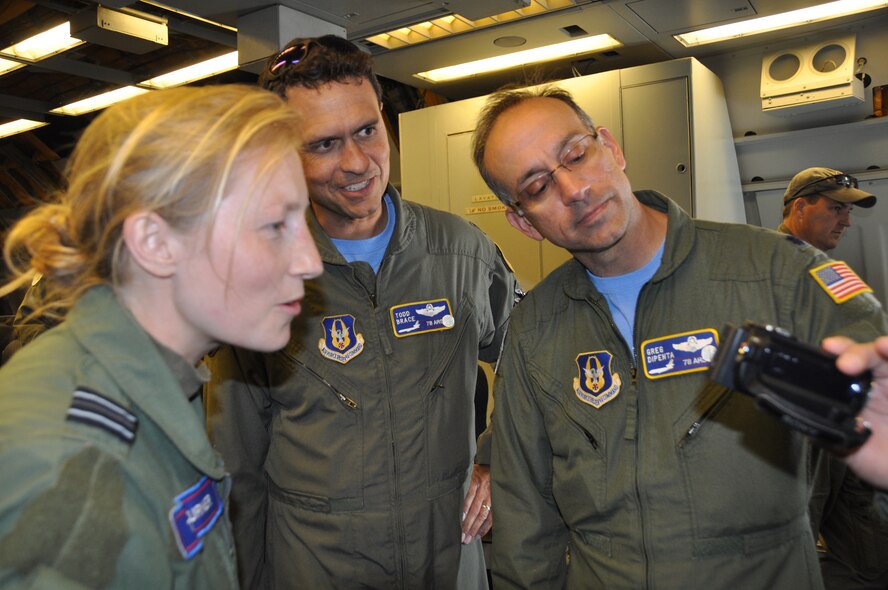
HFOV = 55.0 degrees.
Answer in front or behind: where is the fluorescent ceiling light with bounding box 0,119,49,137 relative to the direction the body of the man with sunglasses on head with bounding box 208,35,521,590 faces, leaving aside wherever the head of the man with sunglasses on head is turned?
behind

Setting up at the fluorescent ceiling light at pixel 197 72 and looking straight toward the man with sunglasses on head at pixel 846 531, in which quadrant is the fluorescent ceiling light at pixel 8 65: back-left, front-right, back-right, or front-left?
back-right

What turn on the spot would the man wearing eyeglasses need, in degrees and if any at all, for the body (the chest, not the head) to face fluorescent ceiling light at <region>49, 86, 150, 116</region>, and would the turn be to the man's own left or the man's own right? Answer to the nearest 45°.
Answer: approximately 135° to the man's own right

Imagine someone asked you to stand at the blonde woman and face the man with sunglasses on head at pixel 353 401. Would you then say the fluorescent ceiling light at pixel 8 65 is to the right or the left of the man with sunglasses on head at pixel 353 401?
left

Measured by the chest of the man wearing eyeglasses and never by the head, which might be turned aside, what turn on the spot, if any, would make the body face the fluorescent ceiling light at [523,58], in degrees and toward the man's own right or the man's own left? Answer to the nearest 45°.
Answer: approximately 180°

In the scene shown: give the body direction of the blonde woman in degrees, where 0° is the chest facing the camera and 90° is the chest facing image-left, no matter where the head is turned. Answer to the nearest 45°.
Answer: approximately 270°

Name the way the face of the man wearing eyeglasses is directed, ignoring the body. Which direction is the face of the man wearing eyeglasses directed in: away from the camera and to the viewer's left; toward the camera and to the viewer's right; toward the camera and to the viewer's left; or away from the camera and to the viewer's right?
toward the camera and to the viewer's right

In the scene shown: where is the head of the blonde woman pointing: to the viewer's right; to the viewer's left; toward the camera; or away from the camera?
to the viewer's right

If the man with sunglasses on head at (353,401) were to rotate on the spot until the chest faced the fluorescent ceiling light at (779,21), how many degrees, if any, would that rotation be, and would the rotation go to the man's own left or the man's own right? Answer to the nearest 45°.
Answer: approximately 135° to the man's own left
